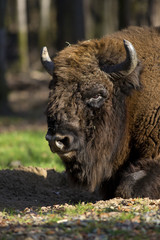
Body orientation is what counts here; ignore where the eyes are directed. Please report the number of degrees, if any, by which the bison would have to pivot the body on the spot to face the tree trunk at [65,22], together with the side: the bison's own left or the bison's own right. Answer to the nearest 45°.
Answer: approximately 135° to the bison's own right

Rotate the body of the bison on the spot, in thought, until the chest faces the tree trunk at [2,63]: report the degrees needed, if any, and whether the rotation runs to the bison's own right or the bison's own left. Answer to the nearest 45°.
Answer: approximately 135° to the bison's own right

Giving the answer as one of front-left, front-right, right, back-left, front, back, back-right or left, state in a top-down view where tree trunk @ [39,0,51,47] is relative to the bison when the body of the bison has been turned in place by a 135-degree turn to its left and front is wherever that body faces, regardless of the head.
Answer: left

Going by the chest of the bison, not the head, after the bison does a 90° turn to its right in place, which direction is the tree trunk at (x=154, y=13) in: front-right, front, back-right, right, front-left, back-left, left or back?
front-right

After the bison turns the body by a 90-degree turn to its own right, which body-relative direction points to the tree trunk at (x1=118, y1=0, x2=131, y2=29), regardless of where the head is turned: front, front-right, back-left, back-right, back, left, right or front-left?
front-right

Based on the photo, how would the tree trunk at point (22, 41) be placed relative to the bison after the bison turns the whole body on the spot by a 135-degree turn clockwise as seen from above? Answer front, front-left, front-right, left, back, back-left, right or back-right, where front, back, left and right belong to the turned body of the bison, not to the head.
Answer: front

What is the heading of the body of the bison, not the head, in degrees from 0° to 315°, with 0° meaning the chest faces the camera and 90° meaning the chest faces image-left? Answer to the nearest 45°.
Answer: approximately 45°
